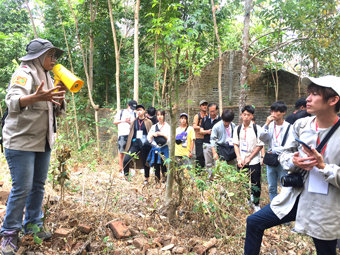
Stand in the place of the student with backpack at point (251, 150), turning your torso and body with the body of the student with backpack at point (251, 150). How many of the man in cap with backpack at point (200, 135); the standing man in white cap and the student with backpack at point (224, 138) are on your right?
2

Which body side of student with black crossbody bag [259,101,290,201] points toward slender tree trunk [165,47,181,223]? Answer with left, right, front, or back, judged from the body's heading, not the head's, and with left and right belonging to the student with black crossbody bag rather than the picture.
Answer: front

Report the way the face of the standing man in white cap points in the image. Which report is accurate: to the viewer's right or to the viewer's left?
to the viewer's left

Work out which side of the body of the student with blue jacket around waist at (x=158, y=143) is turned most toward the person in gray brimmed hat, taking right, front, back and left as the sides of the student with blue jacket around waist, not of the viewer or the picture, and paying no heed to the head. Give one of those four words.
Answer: front

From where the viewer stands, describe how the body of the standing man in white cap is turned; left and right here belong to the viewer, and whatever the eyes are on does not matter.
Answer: facing the viewer and to the left of the viewer

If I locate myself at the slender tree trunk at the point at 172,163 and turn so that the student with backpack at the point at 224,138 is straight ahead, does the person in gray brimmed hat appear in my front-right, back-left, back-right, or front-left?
back-left

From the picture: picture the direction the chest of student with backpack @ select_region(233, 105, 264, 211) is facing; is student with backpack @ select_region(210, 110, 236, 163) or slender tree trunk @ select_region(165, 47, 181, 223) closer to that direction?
the slender tree trunk

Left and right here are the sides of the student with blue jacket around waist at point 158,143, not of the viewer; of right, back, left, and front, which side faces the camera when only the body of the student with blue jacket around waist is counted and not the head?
front

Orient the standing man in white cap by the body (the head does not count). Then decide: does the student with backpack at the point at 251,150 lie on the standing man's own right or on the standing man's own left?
on the standing man's own right
